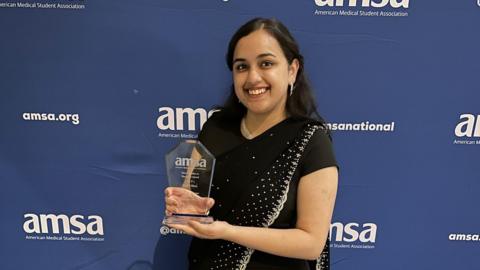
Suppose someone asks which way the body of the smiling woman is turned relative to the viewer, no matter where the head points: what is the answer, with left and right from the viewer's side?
facing the viewer and to the left of the viewer
